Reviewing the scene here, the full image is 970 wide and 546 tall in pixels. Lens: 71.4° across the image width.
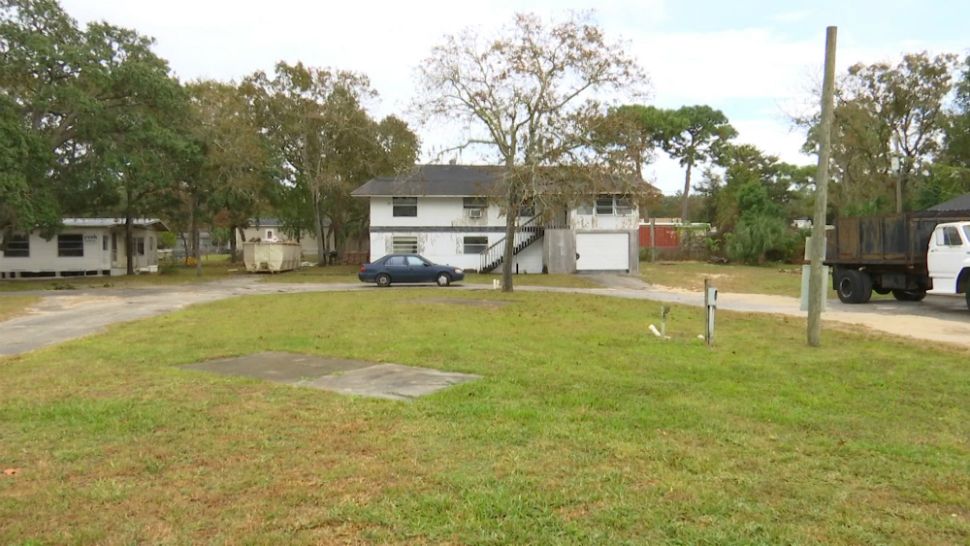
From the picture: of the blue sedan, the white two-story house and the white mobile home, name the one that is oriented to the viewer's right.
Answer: the blue sedan

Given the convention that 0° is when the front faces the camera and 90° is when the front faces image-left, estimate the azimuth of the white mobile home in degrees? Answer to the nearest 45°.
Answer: approximately 0°

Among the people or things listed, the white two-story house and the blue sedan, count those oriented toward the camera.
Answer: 1

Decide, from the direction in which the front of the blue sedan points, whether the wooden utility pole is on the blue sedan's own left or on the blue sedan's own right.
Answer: on the blue sedan's own right

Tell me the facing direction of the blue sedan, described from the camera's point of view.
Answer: facing to the right of the viewer

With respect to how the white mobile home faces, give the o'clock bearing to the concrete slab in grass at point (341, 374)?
The concrete slab in grass is roughly at 12 o'clock from the white mobile home.

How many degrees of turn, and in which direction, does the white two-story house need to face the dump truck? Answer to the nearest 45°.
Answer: approximately 45° to its left

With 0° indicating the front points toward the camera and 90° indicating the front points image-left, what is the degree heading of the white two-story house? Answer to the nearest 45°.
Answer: approximately 0°

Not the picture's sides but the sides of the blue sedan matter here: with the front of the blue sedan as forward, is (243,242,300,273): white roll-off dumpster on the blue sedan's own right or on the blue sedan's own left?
on the blue sedan's own left

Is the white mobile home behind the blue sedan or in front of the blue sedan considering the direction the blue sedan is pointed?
behind

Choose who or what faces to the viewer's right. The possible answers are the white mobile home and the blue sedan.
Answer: the blue sedan

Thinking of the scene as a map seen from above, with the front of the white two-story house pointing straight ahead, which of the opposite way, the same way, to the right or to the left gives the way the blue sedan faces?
to the left

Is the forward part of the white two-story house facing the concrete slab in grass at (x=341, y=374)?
yes

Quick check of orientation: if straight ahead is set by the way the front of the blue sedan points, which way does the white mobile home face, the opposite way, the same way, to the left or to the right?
to the right

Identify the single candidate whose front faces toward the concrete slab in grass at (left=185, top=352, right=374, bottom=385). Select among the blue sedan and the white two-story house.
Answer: the white two-story house

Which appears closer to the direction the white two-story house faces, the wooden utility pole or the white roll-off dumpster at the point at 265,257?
the wooden utility pole
